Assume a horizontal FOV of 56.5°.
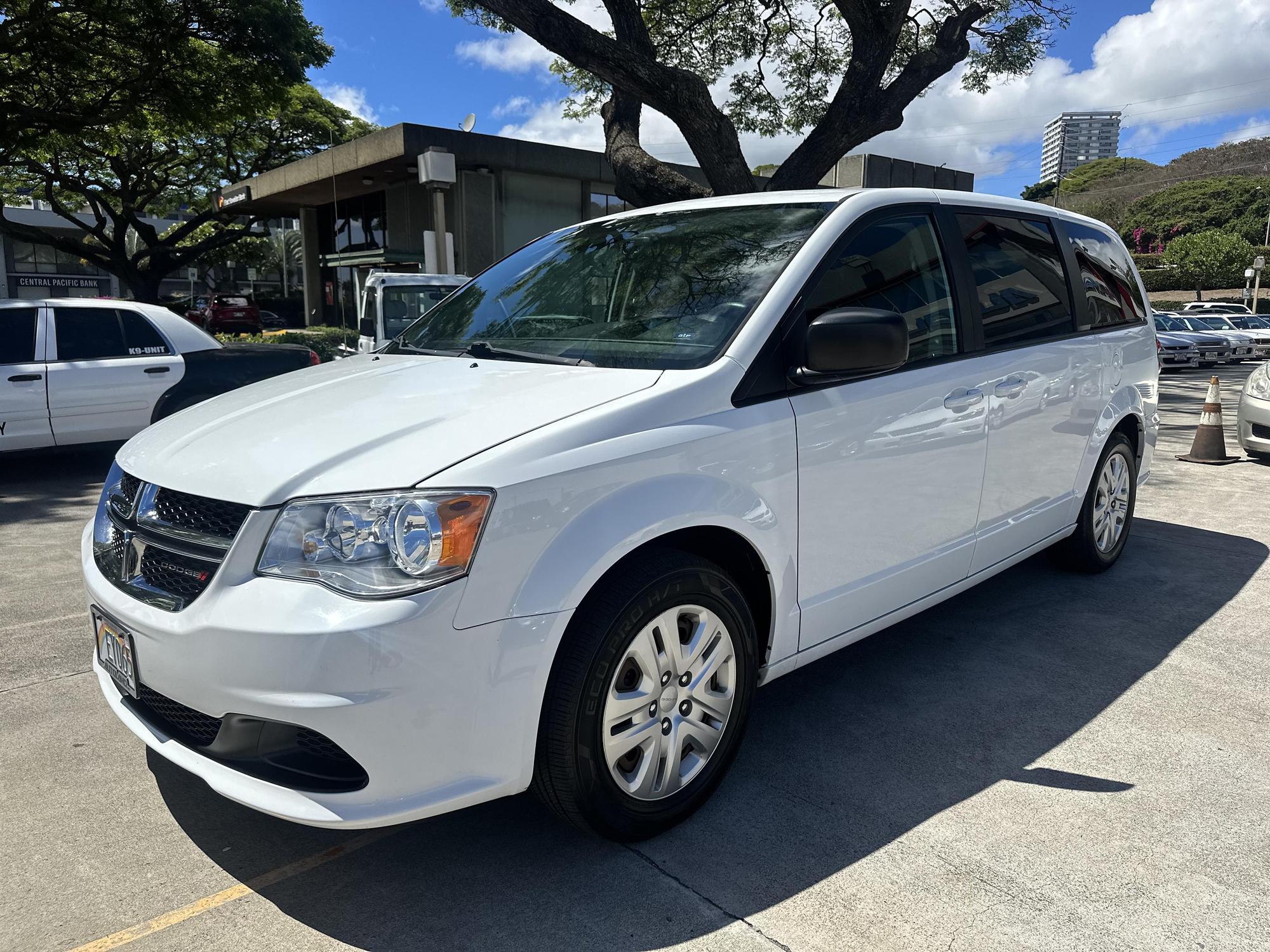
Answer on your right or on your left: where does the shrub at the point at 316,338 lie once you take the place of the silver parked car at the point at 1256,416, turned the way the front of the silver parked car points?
on your right

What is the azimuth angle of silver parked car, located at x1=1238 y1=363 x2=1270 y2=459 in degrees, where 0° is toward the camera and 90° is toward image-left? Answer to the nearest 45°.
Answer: approximately 45°

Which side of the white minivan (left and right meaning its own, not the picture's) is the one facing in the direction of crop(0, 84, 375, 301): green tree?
right

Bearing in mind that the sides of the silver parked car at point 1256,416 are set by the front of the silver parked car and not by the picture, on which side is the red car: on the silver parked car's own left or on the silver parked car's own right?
on the silver parked car's own right

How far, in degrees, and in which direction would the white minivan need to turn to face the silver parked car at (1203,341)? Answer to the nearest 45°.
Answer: approximately 180°

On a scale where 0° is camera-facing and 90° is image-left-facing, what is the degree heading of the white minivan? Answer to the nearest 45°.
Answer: approximately 45°

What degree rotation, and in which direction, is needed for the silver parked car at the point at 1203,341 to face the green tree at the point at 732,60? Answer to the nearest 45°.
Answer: approximately 45° to its right

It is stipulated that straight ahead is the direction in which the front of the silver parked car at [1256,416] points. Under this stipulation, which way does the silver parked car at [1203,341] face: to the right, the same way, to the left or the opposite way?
to the left

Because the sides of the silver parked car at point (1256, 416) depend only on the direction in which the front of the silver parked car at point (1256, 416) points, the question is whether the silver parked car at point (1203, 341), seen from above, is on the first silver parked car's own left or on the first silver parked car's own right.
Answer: on the first silver parked car's own right
